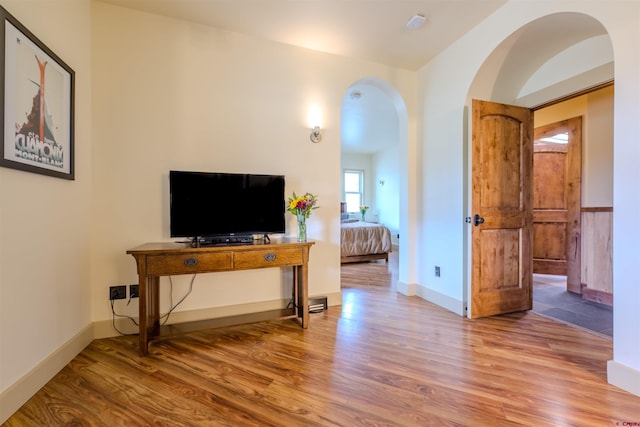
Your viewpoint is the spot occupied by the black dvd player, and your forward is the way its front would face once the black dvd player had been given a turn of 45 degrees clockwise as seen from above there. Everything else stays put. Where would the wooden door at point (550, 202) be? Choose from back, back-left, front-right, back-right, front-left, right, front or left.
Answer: back-left

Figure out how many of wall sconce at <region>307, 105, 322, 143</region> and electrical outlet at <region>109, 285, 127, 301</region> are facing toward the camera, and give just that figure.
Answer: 2

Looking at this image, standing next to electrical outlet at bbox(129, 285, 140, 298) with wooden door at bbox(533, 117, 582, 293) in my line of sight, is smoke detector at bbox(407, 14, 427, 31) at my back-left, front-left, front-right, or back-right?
front-right

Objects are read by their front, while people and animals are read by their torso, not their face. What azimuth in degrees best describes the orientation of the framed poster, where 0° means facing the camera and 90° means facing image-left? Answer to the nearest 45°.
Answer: approximately 315°

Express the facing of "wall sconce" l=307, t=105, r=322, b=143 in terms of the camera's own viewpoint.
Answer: facing the viewer

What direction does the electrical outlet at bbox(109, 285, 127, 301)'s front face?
toward the camera

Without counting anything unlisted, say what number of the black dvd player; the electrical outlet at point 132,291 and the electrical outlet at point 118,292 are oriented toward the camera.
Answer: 3

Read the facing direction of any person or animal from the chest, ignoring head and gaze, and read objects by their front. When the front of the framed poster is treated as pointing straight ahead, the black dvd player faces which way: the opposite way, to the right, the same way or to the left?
to the right

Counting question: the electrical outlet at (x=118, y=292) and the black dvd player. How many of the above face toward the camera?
2

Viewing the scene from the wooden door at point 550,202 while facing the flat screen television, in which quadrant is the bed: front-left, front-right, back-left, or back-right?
front-right

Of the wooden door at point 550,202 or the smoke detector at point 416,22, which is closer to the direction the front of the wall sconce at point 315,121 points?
the smoke detector

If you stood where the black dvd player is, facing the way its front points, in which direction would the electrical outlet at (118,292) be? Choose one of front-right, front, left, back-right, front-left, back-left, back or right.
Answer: right

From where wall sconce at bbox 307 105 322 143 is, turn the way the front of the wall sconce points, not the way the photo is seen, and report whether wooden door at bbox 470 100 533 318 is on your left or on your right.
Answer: on your left
